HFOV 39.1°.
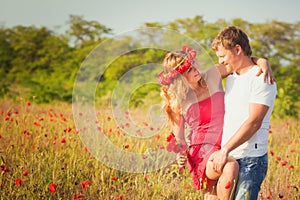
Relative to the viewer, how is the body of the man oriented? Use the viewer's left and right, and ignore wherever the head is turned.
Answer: facing the viewer and to the left of the viewer

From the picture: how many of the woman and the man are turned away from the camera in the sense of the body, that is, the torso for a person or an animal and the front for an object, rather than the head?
0

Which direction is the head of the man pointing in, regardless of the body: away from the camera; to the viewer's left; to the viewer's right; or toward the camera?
to the viewer's left

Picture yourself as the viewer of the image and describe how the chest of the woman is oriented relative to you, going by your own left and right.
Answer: facing the viewer and to the right of the viewer

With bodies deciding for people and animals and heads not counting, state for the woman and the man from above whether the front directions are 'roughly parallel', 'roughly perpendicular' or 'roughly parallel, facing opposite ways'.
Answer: roughly perpendicular
